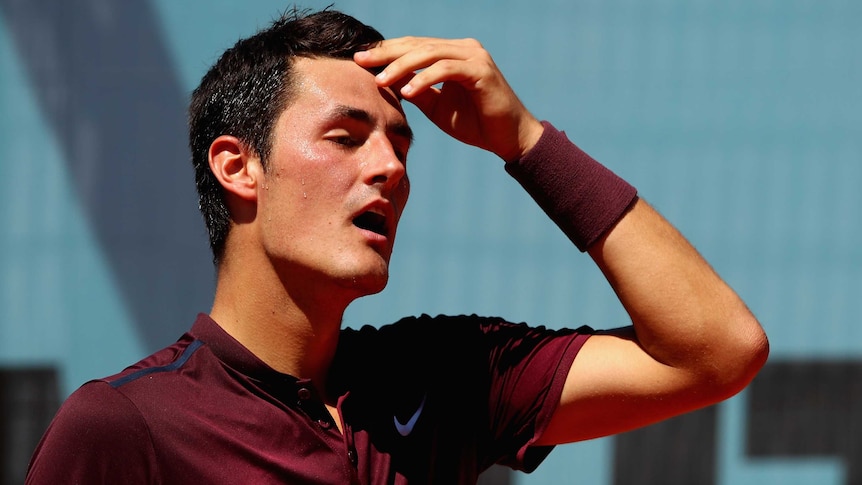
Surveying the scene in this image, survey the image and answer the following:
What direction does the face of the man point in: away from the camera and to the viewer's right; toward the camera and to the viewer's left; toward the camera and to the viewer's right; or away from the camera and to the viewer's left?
toward the camera and to the viewer's right

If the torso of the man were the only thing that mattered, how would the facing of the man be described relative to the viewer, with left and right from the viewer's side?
facing the viewer and to the right of the viewer
